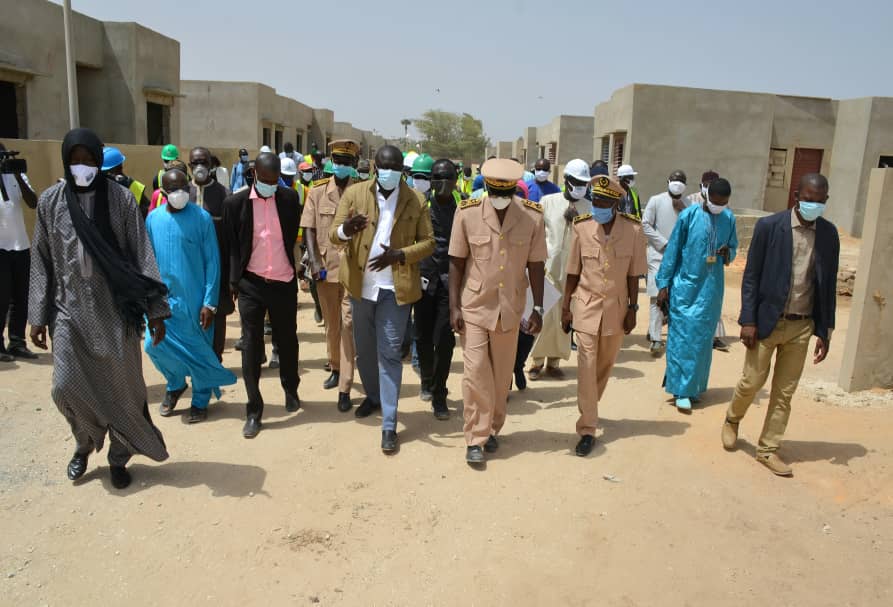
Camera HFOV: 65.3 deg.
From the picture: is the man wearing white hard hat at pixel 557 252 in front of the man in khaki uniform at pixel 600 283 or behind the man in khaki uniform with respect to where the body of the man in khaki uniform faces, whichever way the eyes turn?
behind

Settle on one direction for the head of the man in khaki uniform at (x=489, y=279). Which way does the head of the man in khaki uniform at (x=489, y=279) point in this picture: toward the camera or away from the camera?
toward the camera

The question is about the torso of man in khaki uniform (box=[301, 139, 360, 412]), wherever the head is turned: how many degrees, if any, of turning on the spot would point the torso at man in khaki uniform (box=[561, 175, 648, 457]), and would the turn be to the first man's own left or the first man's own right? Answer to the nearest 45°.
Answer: approximately 45° to the first man's own left

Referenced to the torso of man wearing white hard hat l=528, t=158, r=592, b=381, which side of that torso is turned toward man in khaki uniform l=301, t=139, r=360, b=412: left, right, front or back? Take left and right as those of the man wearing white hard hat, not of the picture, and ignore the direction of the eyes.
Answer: right

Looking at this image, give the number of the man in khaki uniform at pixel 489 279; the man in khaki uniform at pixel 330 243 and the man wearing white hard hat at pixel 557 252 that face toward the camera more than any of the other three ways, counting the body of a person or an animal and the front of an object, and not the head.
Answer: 3

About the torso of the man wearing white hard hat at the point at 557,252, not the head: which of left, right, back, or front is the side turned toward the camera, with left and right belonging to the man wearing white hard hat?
front

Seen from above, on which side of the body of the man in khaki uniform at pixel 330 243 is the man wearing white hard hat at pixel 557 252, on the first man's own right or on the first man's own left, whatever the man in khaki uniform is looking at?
on the first man's own left

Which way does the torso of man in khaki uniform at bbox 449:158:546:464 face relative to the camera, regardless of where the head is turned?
toward the camera

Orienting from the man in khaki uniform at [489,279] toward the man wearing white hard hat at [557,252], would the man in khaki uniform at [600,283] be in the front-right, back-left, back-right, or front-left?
front-right

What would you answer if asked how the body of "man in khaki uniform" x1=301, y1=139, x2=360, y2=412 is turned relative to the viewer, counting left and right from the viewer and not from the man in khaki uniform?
facing the viewer

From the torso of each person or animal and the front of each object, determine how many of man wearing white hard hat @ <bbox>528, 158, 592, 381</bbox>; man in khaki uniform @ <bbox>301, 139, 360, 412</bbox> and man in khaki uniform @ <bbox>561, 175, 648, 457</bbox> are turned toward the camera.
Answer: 3

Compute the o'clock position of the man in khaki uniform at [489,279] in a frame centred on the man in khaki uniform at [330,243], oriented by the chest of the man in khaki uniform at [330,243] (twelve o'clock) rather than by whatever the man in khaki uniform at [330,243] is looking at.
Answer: the man in khaki uniform at [489,279] is roughly at 11 o'clock from the man in khaki uniform at [330,243].

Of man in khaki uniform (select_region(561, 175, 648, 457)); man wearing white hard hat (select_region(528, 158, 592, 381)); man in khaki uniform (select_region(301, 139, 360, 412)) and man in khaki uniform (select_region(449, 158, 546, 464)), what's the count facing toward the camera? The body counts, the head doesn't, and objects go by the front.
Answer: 4

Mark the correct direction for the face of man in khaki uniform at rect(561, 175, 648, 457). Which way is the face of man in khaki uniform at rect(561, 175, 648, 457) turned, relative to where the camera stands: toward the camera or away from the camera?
toward the camera
